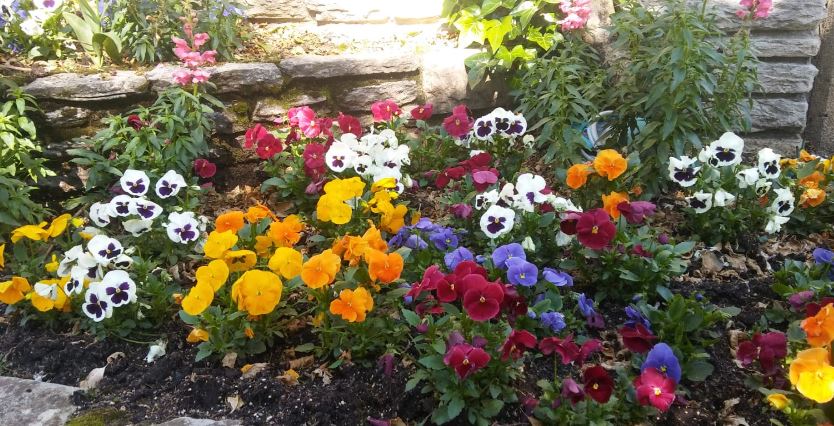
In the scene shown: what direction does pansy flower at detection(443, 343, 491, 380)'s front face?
toward the camera

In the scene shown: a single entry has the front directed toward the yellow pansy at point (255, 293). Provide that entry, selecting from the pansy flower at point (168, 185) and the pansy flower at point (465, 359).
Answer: the pansy flower at point (168, 185)

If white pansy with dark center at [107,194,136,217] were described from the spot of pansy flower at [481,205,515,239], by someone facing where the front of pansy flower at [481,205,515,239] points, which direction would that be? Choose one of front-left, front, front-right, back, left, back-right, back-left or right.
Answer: right

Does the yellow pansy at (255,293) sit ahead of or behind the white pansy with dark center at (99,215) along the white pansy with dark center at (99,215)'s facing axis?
ahead

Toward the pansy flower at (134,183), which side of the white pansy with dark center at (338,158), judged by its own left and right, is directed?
right

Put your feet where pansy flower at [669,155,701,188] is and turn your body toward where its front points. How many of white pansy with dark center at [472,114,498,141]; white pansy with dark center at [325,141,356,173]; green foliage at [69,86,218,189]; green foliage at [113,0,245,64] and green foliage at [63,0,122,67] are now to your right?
5

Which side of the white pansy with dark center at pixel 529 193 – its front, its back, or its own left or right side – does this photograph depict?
front

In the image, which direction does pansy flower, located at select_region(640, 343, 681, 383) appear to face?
toward the camera

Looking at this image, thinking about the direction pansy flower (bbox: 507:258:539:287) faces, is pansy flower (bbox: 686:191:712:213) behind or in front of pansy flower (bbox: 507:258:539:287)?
behind

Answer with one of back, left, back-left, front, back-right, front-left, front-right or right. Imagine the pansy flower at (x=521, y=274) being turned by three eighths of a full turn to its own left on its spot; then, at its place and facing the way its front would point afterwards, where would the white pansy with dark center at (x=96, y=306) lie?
back-left

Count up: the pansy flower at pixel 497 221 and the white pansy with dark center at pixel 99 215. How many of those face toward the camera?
2

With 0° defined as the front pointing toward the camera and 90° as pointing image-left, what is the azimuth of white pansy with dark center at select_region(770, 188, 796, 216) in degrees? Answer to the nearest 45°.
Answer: approximately 0°

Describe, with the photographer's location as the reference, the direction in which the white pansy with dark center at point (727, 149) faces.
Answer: facing the viewer

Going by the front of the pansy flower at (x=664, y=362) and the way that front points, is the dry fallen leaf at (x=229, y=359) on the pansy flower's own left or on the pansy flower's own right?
on the pansy flower's own right

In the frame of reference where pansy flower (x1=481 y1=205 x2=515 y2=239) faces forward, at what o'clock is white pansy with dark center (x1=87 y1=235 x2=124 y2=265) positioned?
The white pansy with dark center is roughly at 3 o'clock from the pansy flower.

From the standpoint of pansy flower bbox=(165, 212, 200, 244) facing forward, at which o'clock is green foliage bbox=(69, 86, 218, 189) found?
The green foliage is roughly at 6 o'clock from the pansy flower.

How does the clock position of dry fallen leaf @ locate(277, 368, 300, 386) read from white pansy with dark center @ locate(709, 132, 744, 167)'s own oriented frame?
The dry fallen leaf is roughly at 1 o'clock from the white pansy with dark center.
